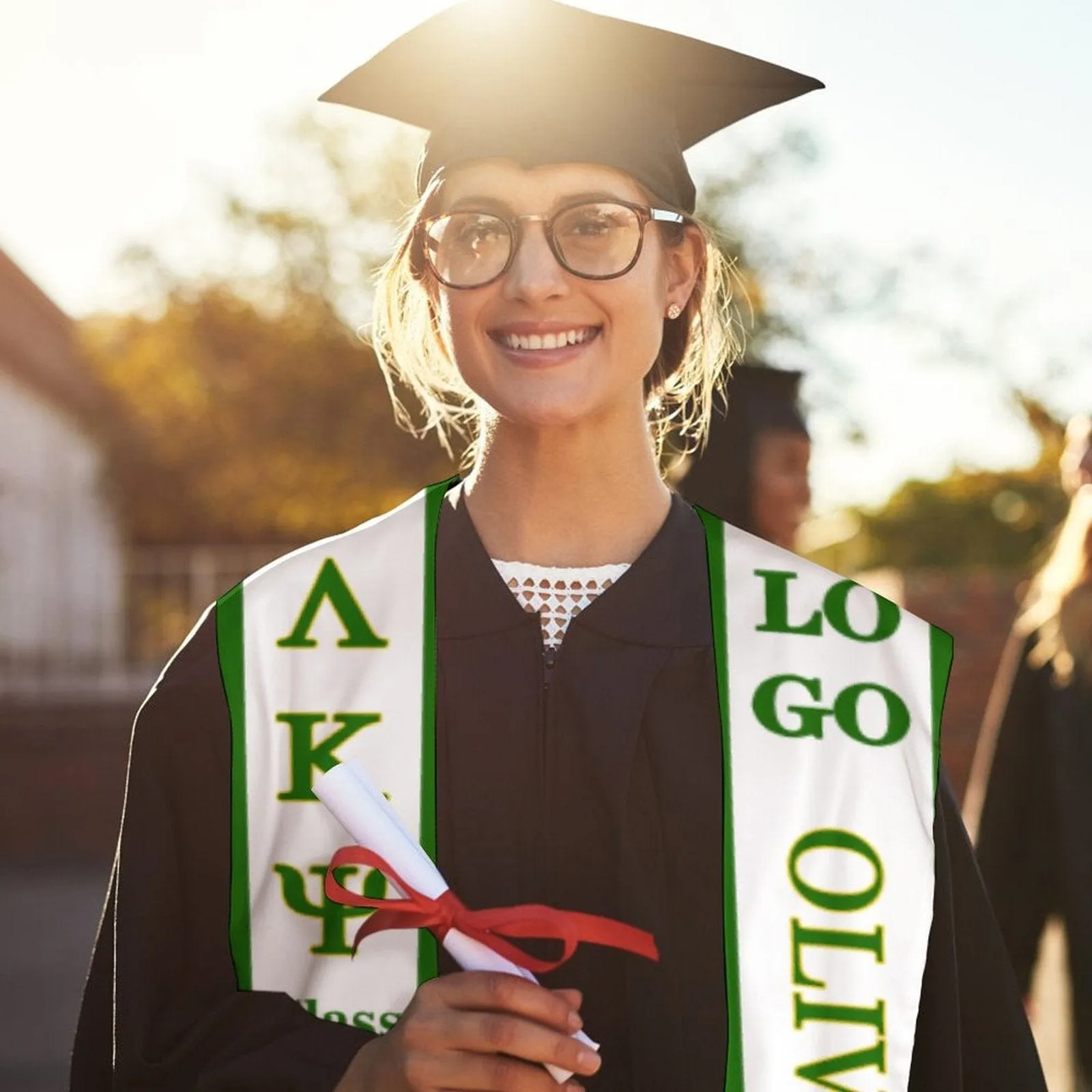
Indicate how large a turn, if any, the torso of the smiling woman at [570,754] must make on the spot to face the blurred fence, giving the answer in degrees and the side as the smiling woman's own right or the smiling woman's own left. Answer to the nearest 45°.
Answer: approximately 180°

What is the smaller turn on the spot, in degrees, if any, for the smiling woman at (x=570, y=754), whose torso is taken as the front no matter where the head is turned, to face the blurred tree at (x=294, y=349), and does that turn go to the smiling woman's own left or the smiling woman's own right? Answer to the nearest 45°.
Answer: approximately 180°

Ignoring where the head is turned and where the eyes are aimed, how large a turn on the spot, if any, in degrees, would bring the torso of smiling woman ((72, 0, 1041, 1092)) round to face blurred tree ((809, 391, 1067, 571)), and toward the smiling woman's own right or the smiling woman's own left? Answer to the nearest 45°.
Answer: approximately 180°

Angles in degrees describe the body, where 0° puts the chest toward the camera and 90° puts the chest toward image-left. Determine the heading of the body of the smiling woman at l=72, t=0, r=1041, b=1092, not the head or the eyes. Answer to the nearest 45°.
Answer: approximately 0°

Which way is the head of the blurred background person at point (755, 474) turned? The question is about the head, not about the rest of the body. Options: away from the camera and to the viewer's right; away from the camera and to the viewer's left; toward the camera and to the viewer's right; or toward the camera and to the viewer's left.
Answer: toward the camera and to the viewer's right

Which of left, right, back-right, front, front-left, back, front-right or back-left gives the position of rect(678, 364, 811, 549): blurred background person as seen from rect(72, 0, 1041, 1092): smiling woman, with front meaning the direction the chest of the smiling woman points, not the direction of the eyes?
back
